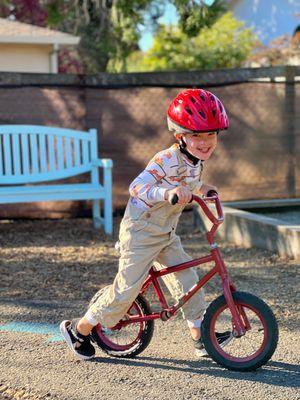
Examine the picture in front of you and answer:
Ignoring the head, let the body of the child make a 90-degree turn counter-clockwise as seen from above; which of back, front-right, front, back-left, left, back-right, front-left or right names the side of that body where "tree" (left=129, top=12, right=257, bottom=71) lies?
front-left

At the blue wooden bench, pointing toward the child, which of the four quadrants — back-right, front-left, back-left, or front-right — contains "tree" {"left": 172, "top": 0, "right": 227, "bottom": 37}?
back-left

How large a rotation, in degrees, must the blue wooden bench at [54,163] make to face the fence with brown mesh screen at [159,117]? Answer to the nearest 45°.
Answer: approximately 135° to its left

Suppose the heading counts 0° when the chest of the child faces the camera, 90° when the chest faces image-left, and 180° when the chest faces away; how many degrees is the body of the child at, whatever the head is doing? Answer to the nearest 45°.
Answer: approximately 315°

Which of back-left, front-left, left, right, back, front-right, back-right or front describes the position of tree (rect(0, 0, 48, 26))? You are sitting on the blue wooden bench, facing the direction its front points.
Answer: back

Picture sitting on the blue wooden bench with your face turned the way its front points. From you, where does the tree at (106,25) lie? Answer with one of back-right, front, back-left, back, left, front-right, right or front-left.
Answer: back

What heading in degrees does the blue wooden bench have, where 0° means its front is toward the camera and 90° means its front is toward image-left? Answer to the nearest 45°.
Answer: approximately 0°

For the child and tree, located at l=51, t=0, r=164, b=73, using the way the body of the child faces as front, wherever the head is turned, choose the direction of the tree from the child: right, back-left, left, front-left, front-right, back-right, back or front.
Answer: back-left

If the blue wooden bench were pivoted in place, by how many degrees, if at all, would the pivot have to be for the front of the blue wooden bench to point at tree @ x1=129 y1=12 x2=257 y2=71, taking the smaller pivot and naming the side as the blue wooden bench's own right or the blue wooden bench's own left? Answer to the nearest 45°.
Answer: approximately 180°

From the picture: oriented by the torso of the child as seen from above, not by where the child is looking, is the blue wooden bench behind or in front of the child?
behind

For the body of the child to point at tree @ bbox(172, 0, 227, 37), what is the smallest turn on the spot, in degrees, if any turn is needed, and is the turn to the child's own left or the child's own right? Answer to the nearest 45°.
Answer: approximately 135° to the child's own left

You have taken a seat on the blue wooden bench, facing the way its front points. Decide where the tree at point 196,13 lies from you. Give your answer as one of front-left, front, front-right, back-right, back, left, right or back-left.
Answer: back-left
